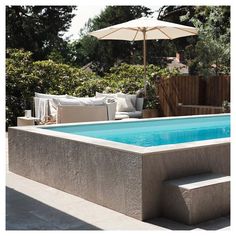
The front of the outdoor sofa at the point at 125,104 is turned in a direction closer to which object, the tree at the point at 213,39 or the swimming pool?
the swimming pool

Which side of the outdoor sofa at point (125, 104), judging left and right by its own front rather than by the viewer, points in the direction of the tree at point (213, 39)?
back

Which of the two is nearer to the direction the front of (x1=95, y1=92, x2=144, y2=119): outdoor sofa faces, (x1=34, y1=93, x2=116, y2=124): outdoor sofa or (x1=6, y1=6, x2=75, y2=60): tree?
the outdoor sofa

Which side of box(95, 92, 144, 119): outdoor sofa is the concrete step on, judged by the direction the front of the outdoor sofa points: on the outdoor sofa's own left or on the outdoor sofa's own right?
on the outdoor sofa's own left

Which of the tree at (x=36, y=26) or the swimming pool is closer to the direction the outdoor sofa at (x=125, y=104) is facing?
the swimming pool

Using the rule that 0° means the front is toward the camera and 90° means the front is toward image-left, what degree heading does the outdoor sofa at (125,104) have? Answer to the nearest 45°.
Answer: approximately 45°

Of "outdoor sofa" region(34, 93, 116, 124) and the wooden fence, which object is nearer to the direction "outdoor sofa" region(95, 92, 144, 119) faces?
the outdoor sofa

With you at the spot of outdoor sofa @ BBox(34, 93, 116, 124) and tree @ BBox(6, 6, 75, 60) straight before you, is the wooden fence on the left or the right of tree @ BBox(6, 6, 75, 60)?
right

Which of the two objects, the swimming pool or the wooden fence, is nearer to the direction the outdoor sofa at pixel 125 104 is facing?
the swimming pool
